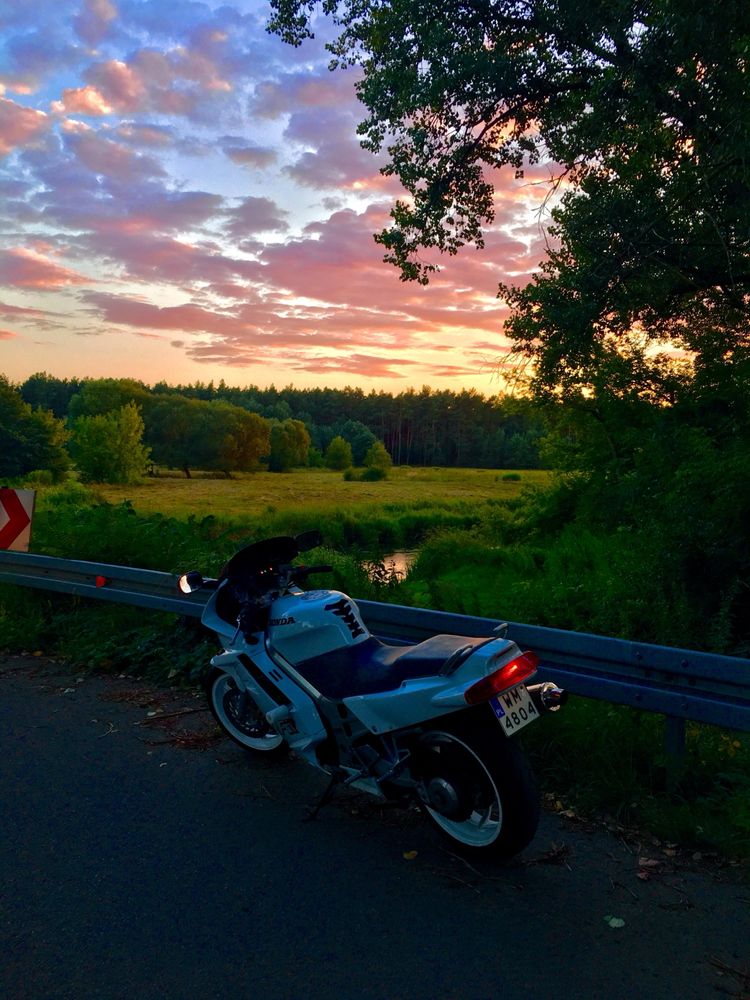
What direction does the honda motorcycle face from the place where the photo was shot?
facing away from the viewer and to the left of the viewer

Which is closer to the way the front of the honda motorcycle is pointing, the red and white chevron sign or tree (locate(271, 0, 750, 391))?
the red and white chevron sign

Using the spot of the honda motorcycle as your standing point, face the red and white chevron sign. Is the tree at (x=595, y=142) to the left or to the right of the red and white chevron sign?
right

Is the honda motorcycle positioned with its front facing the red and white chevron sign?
yes

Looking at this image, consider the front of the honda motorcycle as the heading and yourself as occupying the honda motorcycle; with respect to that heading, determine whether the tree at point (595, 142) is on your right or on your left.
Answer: on your right
